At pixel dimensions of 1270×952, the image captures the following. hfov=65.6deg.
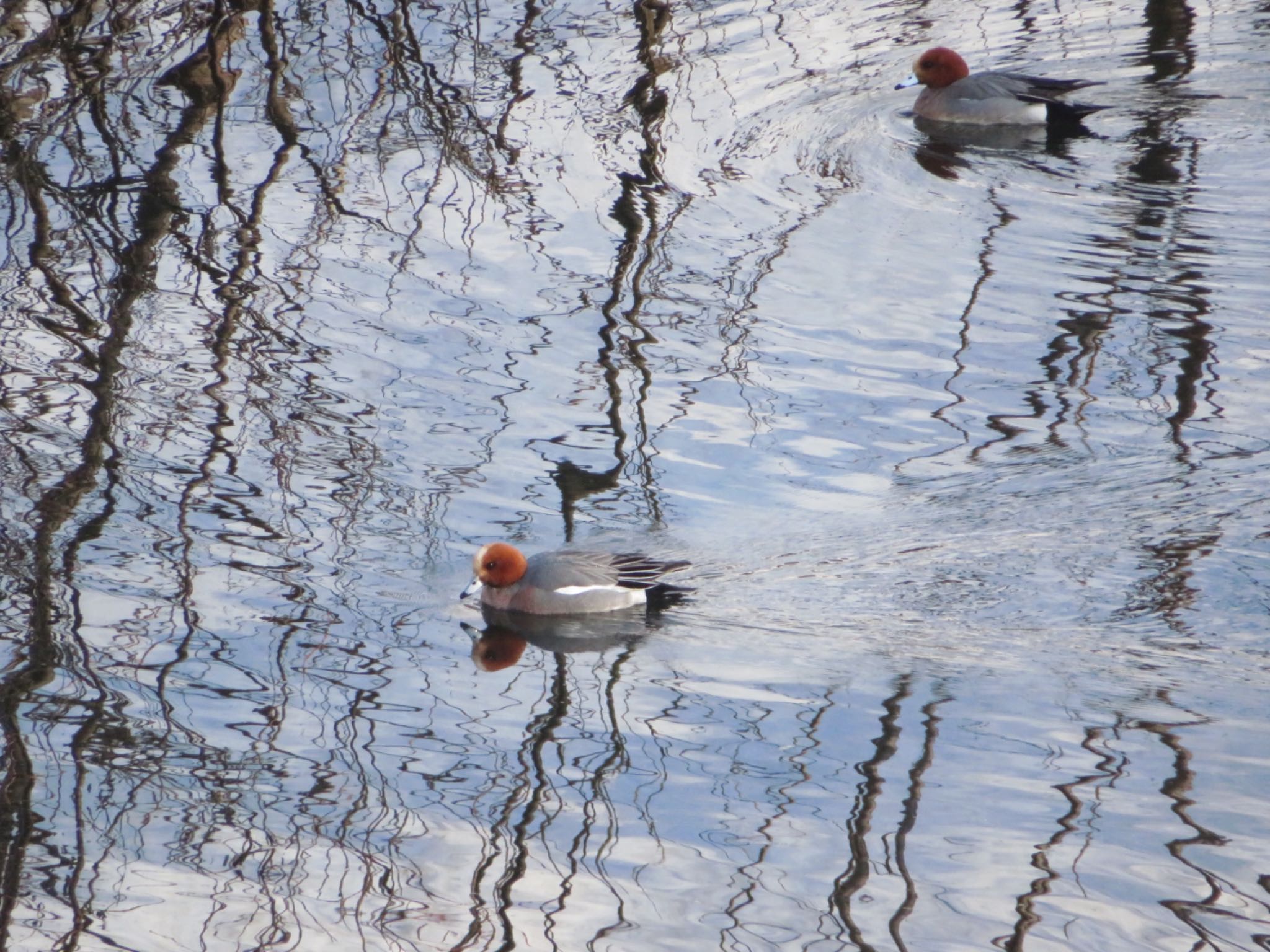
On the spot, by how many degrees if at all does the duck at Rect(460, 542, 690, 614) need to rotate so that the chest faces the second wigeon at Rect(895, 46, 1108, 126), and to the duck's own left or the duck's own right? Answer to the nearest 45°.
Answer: approximately 135° to the duck's own right

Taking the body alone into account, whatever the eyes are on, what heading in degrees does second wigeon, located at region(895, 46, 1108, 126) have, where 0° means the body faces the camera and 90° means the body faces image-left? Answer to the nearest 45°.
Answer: approximately 90°

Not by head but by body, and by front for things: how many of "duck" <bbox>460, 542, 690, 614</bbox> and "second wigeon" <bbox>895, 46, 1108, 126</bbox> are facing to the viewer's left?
2

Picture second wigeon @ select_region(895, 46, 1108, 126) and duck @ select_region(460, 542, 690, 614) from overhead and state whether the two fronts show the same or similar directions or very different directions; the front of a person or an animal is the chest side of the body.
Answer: same or similar directions

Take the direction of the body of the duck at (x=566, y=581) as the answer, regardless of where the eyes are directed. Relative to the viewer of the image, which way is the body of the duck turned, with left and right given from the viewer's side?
facing to the left of the viewer

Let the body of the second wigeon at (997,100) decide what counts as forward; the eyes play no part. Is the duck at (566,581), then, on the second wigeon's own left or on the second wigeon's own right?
on the second wigeon's own left
